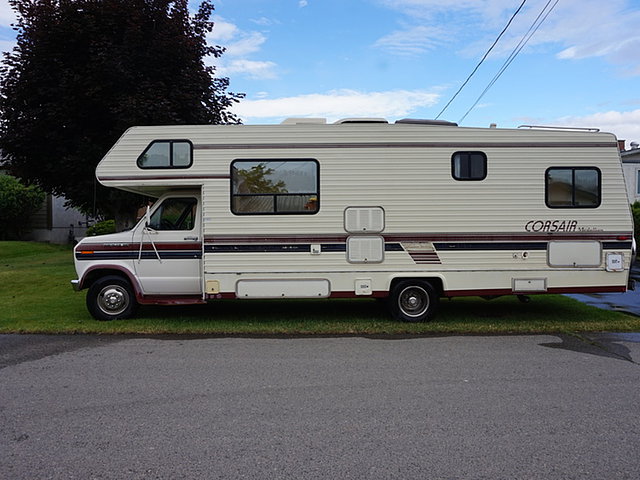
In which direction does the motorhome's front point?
to the viewer's left

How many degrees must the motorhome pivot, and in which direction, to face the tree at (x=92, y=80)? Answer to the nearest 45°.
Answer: approximately 45° to its right

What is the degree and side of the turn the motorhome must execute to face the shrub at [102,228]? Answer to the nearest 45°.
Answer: approximately 45° to its right

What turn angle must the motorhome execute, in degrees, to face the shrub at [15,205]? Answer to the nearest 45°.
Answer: approximately 45° to its right
